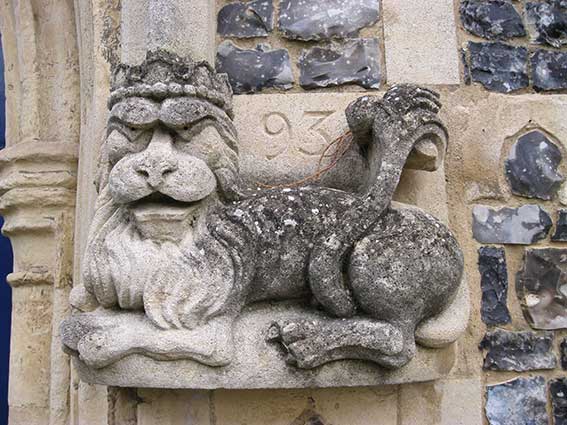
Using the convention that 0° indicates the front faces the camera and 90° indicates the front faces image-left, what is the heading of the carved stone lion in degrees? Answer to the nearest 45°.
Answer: approximately 90°

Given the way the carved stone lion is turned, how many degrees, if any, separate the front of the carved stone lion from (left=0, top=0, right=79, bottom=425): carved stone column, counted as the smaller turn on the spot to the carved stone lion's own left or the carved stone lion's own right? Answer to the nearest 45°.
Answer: approximately 45° to the carved stone lion's own right

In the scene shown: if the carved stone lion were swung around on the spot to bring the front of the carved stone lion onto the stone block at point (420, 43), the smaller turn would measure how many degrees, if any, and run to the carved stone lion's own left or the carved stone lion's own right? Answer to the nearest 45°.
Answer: approximately 135° to the carved stone lion's own right

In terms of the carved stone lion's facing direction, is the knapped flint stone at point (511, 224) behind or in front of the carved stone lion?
behind

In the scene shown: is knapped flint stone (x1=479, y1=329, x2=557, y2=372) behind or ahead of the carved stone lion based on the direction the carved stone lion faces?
behind
